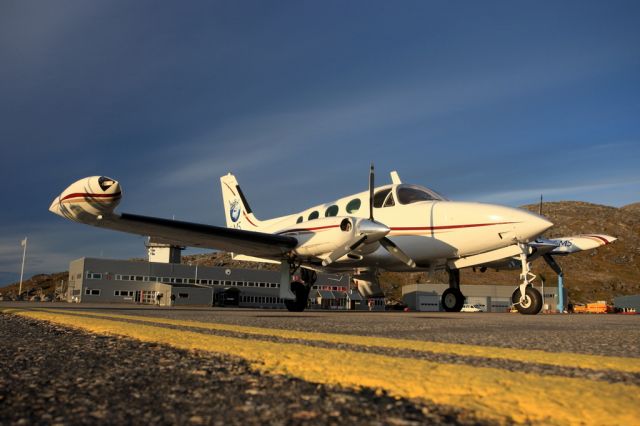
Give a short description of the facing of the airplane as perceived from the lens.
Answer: facing the viewer and to the right of the viewer
